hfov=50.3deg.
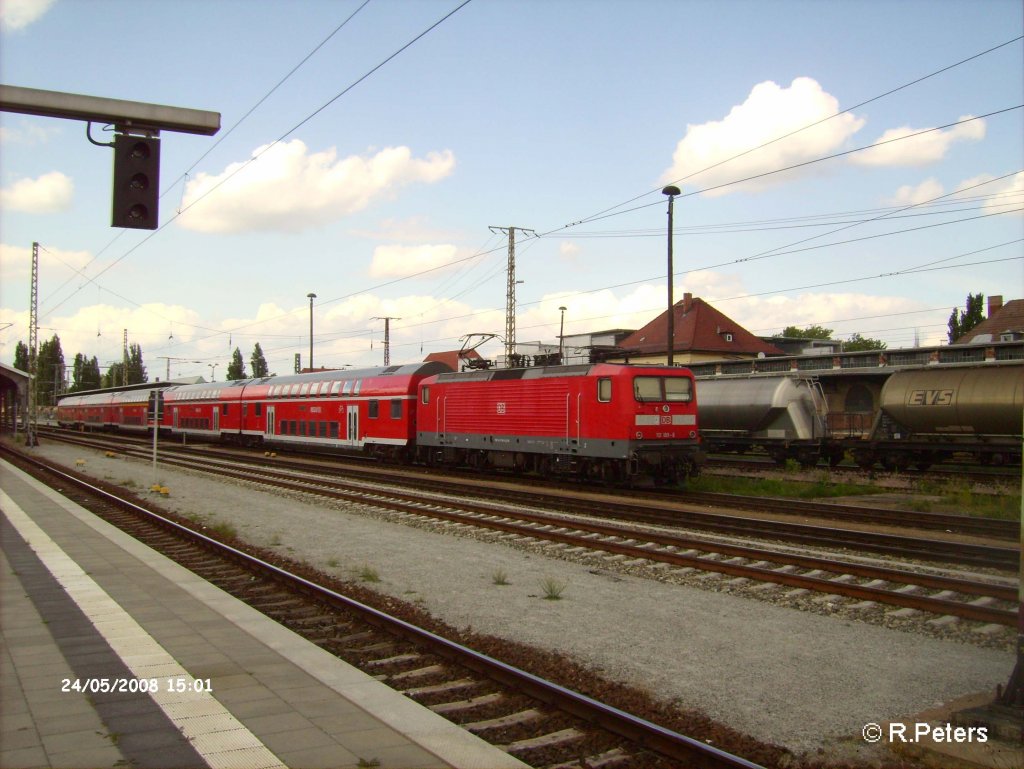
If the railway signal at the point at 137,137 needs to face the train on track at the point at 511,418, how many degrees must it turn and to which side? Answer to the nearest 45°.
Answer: approximately 135° to its left

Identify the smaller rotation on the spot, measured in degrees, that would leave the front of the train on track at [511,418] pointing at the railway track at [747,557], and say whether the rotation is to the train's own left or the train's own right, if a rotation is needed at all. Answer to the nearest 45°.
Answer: approximately 45° to the train's own right

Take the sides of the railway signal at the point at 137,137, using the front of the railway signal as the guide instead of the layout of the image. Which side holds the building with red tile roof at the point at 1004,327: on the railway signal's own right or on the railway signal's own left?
on the railway signal's own left

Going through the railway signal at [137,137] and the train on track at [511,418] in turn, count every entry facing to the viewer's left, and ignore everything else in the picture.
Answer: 0

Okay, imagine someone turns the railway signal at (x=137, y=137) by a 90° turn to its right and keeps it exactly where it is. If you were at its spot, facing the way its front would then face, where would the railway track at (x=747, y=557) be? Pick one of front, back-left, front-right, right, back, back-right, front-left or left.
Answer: back

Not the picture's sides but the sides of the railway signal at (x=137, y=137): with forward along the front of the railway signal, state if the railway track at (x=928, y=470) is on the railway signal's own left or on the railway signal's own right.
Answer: on the railway signal's own left

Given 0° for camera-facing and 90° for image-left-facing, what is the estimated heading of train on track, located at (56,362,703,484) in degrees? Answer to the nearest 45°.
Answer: approximately 315°

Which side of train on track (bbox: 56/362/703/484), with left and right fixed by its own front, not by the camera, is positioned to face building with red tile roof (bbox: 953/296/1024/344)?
left

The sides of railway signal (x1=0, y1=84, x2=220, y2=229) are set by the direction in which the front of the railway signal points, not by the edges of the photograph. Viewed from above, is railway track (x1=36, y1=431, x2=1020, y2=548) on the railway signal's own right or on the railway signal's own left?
on the railway signal's own left
